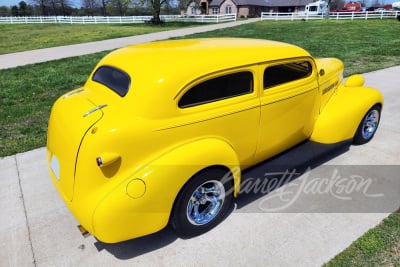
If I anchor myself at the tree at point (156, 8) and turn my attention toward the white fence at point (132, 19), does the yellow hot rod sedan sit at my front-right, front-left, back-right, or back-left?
back-left

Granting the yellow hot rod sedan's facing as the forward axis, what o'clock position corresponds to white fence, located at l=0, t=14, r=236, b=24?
The white fence is roughly at 10 o'clock from the yellow hot rod sedan.

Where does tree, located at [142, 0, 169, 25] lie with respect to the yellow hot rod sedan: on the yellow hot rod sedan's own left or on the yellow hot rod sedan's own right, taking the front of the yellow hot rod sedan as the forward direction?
on the yellow hot rod sedan's own left

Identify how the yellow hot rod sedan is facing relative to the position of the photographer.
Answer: facing away from the viewer and to the right of the viewer
